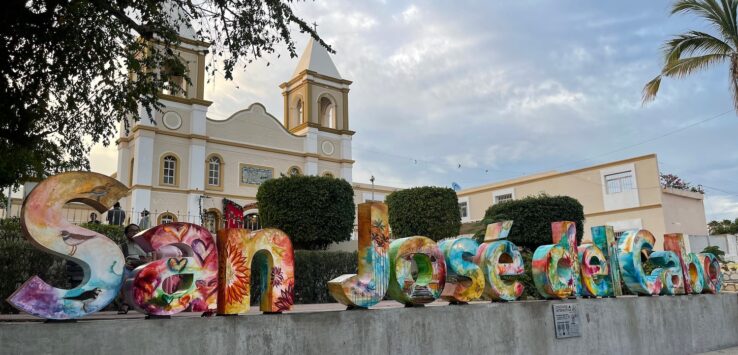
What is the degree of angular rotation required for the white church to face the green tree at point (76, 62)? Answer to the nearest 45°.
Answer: approximately 45° to its right

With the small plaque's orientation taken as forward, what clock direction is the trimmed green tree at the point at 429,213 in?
The trimmed green tree is roughly at 5 o'clock from the small plaque.

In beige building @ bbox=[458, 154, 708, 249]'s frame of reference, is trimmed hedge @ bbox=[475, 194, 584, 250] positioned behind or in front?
in front

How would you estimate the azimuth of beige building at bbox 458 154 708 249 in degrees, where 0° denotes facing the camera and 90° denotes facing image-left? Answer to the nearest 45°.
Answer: approximately 45°

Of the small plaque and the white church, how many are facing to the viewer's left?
0

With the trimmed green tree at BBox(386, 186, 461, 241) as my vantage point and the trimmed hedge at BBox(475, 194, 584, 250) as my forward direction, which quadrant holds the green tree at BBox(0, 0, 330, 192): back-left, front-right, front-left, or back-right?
back-right

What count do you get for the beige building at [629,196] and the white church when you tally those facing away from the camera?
0

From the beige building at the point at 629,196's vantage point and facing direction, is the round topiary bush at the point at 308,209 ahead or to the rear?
ahead

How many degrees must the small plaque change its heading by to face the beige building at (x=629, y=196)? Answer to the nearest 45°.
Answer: approximately 180°

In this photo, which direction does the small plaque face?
toward the camera

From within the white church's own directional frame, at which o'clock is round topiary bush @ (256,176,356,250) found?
The round topiary bush is roughly at 1 o'clock from the white church.
